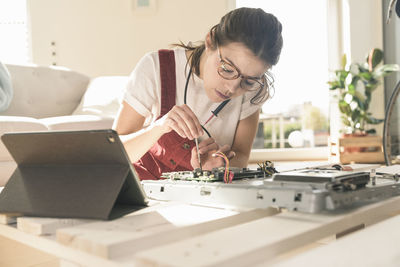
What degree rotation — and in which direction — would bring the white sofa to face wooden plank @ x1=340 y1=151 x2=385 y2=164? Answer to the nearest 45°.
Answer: approximately 90° to its left

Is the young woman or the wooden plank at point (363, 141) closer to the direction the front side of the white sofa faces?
the young woman

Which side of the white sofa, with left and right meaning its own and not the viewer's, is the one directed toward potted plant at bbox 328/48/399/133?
left

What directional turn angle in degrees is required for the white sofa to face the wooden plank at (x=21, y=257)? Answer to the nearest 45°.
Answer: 0° — it already faces it

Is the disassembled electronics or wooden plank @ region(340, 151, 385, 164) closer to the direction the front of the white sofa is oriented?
the disassembled electronics

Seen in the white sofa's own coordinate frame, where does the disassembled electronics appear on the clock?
The disassembled electronics is roughly at 12 o'clock from the white sofa.

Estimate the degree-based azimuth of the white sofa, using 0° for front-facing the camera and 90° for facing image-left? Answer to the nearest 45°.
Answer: approximately 0°

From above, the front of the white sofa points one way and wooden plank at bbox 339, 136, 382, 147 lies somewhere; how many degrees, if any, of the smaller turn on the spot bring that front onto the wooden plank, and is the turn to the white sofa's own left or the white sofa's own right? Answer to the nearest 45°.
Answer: approximately 90° to the white sofa's own left
